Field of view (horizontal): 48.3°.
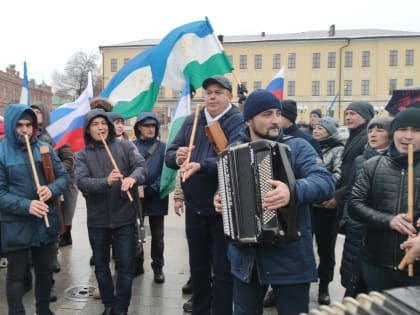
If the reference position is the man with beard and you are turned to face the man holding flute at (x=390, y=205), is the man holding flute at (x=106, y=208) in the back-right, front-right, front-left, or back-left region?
back-left

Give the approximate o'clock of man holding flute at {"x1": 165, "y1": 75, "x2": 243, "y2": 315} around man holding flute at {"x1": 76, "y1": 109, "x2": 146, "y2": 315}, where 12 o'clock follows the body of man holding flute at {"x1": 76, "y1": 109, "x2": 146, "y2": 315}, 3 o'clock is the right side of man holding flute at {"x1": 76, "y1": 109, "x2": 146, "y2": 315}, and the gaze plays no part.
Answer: man holding flute at {"x1": 165, "y1": 75, "x2": 243, "y2": 315} is roughly at 10 o'clock from man holding flute at {"x1": 76, "y1": 109, "x2": 146, "y2": 315}.

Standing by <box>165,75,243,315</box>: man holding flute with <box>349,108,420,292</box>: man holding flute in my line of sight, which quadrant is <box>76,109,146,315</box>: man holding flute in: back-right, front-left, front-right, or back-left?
back-left

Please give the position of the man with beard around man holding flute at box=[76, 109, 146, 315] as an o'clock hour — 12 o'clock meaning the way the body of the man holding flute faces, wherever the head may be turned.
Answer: The man with beard is roughly at 11 o'clock from the man holding flute.

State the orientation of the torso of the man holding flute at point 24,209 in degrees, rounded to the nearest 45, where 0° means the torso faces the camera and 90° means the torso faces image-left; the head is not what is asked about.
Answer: approximately 315°

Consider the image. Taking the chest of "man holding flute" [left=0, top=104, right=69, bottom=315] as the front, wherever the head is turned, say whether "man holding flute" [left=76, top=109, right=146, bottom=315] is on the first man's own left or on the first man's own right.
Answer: on the first man's own left
